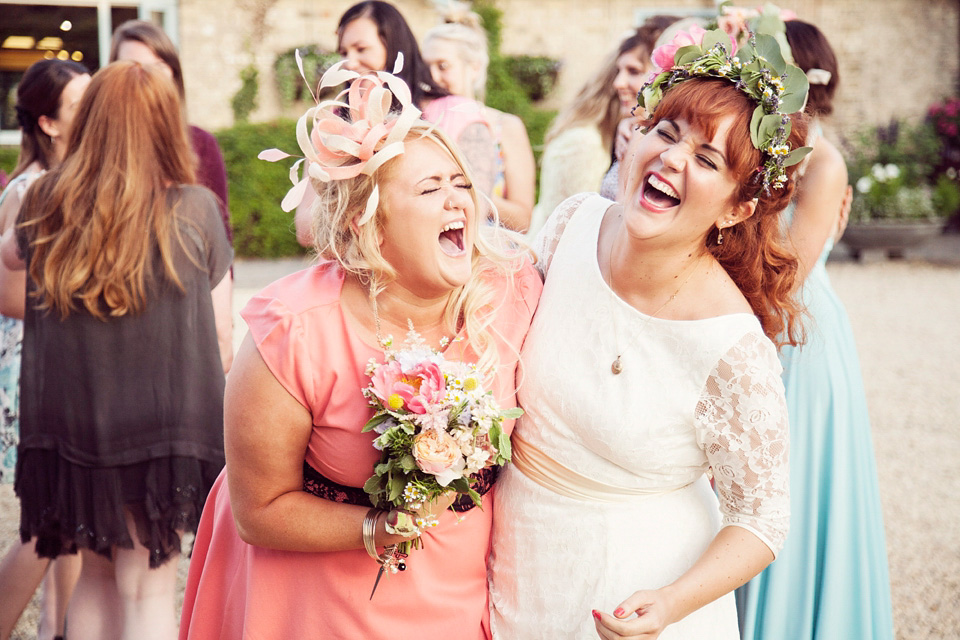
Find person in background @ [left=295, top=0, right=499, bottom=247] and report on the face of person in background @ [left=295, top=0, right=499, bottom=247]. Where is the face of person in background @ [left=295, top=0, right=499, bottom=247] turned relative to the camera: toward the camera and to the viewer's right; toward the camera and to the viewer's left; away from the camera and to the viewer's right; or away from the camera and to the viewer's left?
toward the camera and to the viewer's left

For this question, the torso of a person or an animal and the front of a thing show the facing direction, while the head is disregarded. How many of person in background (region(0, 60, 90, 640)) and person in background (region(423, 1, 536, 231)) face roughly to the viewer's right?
1

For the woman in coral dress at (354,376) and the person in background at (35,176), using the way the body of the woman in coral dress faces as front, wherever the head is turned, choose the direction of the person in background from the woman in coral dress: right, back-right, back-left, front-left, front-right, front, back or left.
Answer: back

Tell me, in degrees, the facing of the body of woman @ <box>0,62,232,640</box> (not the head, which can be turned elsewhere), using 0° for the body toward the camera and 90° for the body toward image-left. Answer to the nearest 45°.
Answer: approximately 180°

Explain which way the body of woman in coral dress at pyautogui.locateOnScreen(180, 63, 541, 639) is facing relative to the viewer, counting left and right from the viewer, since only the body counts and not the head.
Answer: facing the viewer and to the right of the viewer

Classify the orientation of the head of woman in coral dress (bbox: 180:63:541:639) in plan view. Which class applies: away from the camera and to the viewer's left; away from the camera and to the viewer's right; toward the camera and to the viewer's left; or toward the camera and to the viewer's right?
toward the camera and to the viewer's right

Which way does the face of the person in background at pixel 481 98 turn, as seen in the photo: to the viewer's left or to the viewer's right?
to the viewer's left

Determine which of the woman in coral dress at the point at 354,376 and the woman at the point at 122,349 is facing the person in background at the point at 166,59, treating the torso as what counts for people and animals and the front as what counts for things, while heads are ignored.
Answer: the woman

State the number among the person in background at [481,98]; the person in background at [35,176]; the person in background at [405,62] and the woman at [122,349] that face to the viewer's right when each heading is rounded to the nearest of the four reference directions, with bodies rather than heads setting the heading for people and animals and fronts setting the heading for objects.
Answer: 1

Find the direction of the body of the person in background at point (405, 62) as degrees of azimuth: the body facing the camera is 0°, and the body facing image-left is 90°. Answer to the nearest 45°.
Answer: approximately 45°

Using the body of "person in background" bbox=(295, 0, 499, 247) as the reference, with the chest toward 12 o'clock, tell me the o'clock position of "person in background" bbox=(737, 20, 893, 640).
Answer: "person in background" bbox=(737, 20, 893, 640) is roughly at 9 o'clock from "person in background" bbox=(295, 0, 499, 247).

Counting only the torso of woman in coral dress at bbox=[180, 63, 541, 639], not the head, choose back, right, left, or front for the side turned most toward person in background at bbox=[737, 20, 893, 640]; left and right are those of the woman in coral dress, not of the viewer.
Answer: left

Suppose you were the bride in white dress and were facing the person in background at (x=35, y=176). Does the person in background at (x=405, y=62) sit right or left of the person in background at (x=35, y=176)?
right

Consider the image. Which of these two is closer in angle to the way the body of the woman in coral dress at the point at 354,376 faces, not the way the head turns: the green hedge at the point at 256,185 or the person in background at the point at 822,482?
the person in background

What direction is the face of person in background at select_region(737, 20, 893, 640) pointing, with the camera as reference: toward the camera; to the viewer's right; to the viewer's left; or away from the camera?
away from the camera

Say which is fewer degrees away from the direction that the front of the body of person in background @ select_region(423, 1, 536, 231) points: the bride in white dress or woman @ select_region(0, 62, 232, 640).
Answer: the woman

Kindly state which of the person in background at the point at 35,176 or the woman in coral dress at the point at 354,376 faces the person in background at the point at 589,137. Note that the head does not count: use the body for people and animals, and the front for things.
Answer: the person in background at the point at 35,176
